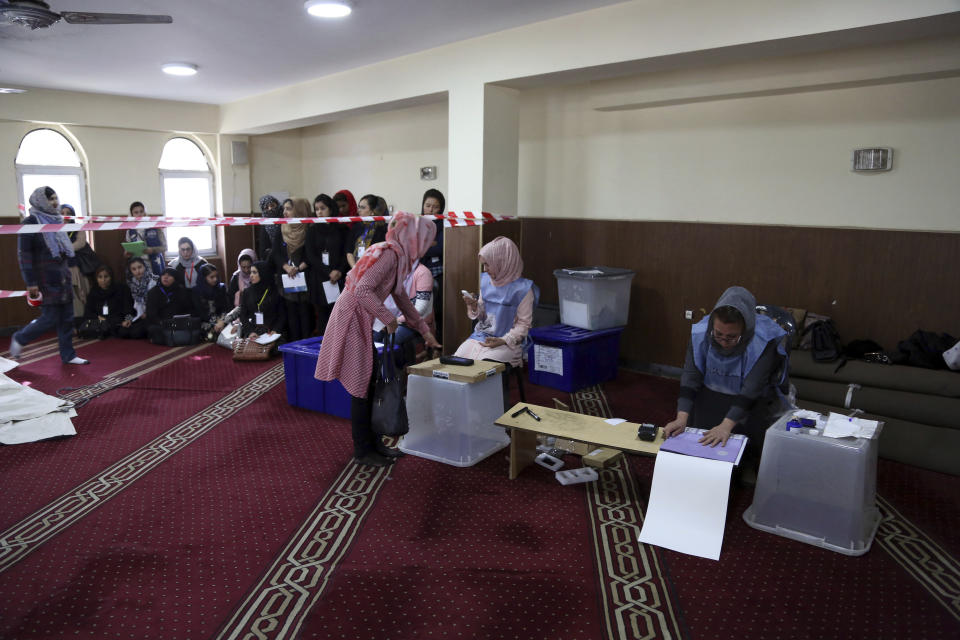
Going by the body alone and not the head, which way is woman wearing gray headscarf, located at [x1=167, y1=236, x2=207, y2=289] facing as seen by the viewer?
toward the camera

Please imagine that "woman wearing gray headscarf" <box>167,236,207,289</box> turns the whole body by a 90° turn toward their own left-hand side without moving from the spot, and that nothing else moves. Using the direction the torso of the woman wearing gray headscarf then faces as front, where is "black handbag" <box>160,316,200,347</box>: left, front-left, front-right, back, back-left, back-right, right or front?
right

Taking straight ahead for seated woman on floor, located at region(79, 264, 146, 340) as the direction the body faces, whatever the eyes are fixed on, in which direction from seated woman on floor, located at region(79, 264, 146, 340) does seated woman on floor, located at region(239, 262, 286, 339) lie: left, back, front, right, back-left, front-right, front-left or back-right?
front-left

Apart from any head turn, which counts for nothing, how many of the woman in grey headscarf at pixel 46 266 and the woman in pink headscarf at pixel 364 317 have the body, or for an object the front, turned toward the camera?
0

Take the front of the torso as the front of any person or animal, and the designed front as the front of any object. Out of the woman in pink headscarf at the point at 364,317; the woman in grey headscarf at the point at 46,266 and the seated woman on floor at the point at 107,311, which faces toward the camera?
the seated woman on floor

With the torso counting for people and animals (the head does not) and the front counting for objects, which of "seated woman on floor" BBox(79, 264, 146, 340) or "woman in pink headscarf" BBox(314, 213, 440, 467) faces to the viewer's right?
the woman in pink headscarf

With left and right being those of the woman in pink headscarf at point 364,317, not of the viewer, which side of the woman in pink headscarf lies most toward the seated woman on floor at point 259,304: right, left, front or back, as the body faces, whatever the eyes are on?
left

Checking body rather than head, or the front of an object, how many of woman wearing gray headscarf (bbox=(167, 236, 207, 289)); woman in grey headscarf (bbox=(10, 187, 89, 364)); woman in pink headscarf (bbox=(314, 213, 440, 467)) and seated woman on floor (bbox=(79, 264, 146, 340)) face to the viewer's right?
2

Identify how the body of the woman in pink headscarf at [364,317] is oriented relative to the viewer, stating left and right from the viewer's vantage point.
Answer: facing to the right of the viewer

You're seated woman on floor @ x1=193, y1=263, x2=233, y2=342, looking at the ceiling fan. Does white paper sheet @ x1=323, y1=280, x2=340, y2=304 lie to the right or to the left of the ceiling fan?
left
